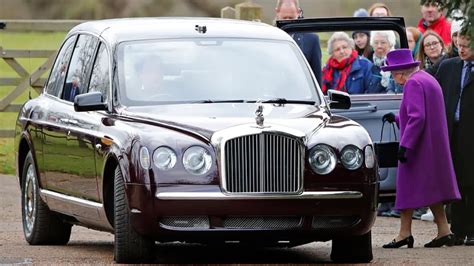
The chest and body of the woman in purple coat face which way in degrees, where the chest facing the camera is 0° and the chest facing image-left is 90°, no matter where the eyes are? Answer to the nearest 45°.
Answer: approximately 90°

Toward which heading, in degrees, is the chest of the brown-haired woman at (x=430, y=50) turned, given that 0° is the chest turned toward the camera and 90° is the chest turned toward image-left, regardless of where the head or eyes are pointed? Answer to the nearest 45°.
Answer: approximately 0°

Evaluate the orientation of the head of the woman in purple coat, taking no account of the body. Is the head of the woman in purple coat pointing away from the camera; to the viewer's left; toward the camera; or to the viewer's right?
to the viewer's left

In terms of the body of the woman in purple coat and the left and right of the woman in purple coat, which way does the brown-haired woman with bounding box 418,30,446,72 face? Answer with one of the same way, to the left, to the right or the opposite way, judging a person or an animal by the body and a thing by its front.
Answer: to the left

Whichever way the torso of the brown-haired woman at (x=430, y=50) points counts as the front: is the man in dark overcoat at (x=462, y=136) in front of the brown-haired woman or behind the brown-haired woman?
in front
